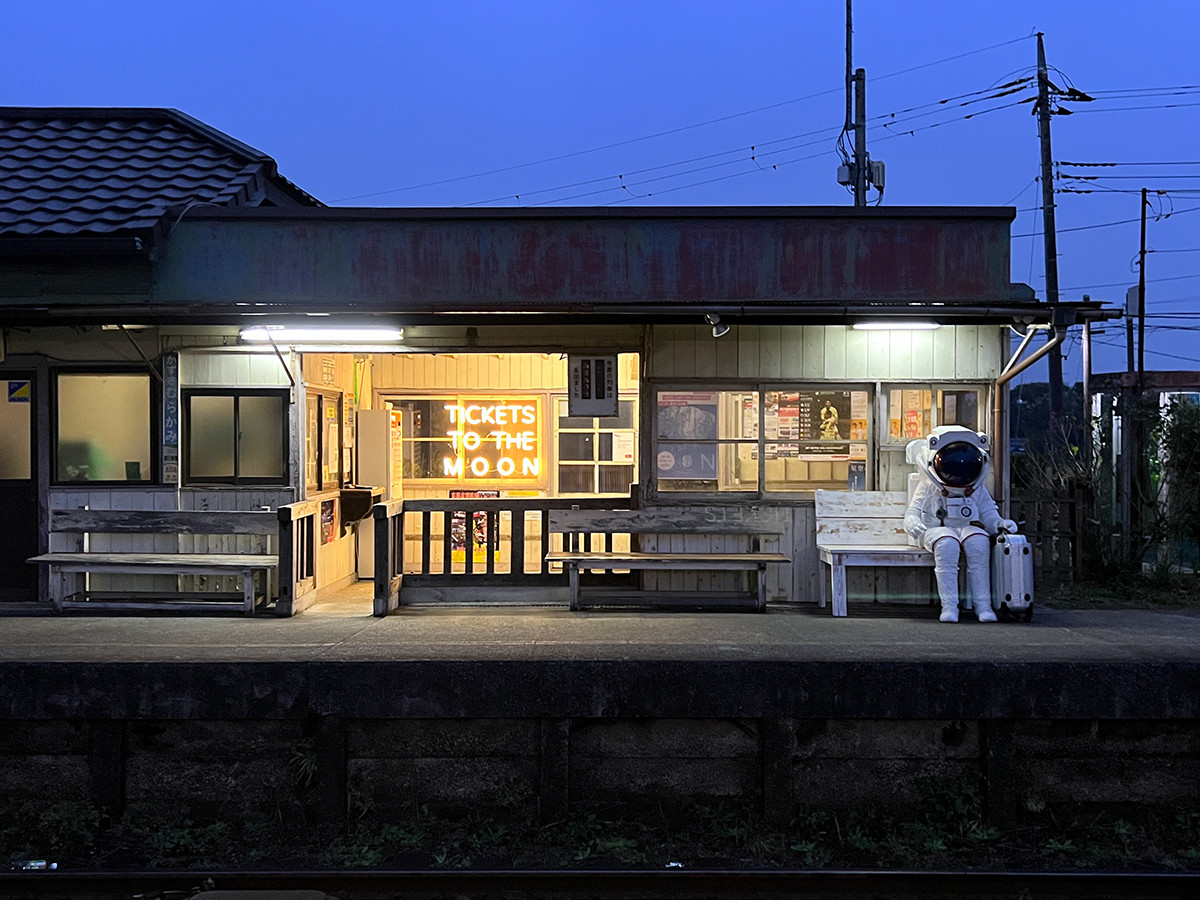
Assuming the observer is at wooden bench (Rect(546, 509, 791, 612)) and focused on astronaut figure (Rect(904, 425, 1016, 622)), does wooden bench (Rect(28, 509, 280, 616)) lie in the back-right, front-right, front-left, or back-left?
back-right

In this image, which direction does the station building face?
toward the camera

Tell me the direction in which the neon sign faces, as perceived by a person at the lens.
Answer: facing the viewer

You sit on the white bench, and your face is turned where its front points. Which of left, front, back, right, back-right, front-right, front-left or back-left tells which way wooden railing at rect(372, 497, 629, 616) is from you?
right

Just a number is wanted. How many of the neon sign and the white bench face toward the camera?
2

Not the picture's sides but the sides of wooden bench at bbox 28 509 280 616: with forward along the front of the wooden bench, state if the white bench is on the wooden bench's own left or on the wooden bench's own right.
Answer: on the wooden bench's own left

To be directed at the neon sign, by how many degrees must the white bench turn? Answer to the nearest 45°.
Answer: approximately 135° to its right

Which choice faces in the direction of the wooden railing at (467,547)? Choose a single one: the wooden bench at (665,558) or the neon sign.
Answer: the neon sign

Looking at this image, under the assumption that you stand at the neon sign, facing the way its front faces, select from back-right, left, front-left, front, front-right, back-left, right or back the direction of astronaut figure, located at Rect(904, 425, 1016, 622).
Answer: front-left

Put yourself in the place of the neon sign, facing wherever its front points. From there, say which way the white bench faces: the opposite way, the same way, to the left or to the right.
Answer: the same way

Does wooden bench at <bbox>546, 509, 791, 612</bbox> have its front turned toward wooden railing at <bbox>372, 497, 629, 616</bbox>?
no

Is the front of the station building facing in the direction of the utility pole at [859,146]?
no

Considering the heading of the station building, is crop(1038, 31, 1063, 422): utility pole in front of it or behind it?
behind

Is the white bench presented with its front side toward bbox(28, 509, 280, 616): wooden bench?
no
